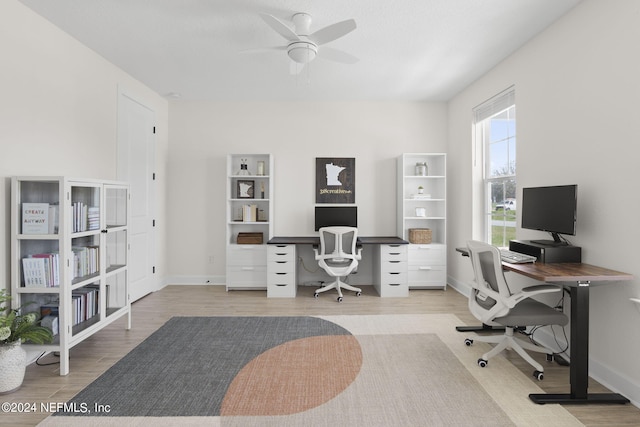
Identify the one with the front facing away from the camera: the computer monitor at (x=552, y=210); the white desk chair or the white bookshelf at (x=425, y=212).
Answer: the white desk chair

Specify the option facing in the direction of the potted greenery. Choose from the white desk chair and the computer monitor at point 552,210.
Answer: the computer monitor

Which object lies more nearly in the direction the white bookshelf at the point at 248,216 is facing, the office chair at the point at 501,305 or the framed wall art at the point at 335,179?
the office chair

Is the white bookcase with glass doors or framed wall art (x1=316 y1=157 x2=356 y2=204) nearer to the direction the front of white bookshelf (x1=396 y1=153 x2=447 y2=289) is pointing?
the white bookcase with glass doors

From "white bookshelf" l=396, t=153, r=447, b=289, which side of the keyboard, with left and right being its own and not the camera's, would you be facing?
right

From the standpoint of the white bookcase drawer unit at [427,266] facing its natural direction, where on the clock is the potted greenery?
The potted greenery is roughly at 1 o'clock from the white bookcase drawer unit.

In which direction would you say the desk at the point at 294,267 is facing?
toward the camera

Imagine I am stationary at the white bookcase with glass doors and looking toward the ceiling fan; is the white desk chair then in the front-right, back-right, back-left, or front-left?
front-left

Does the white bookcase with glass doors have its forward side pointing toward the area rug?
yes

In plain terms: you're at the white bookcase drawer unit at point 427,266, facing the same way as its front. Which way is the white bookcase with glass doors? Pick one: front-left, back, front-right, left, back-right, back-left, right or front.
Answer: front-right

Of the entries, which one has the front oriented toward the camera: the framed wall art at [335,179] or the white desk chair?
the framed wall art

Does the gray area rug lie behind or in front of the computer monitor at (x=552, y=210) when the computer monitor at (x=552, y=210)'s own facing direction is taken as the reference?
in front

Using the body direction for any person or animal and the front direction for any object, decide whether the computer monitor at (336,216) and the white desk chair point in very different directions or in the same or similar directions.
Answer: very different directions

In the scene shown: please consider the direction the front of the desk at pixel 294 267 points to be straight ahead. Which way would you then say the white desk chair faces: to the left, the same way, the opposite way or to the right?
the opposite way

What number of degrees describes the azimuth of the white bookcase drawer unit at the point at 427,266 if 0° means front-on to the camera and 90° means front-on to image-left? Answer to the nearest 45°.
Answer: approximately 0°

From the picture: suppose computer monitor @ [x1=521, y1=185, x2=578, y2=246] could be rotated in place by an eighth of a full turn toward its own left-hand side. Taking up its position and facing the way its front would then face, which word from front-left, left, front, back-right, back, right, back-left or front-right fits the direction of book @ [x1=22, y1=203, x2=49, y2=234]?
front-right

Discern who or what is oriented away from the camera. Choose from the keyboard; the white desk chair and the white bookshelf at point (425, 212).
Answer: the white desk chair

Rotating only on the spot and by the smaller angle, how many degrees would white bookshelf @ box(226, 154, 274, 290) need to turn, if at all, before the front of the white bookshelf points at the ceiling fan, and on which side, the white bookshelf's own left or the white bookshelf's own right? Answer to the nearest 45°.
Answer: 0° — it already faces it

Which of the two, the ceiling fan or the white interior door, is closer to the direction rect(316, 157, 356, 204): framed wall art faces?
the ceiling fan

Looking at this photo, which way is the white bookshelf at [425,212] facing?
toward the camera

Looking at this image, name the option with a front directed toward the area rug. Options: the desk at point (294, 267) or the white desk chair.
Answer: the desk

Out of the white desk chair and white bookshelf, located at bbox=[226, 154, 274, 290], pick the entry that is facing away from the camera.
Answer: the white desk chair

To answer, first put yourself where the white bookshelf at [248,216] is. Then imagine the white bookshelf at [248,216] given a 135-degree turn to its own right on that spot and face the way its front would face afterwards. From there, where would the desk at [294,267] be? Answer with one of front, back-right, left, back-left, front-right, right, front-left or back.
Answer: back

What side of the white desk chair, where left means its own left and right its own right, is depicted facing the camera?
back
